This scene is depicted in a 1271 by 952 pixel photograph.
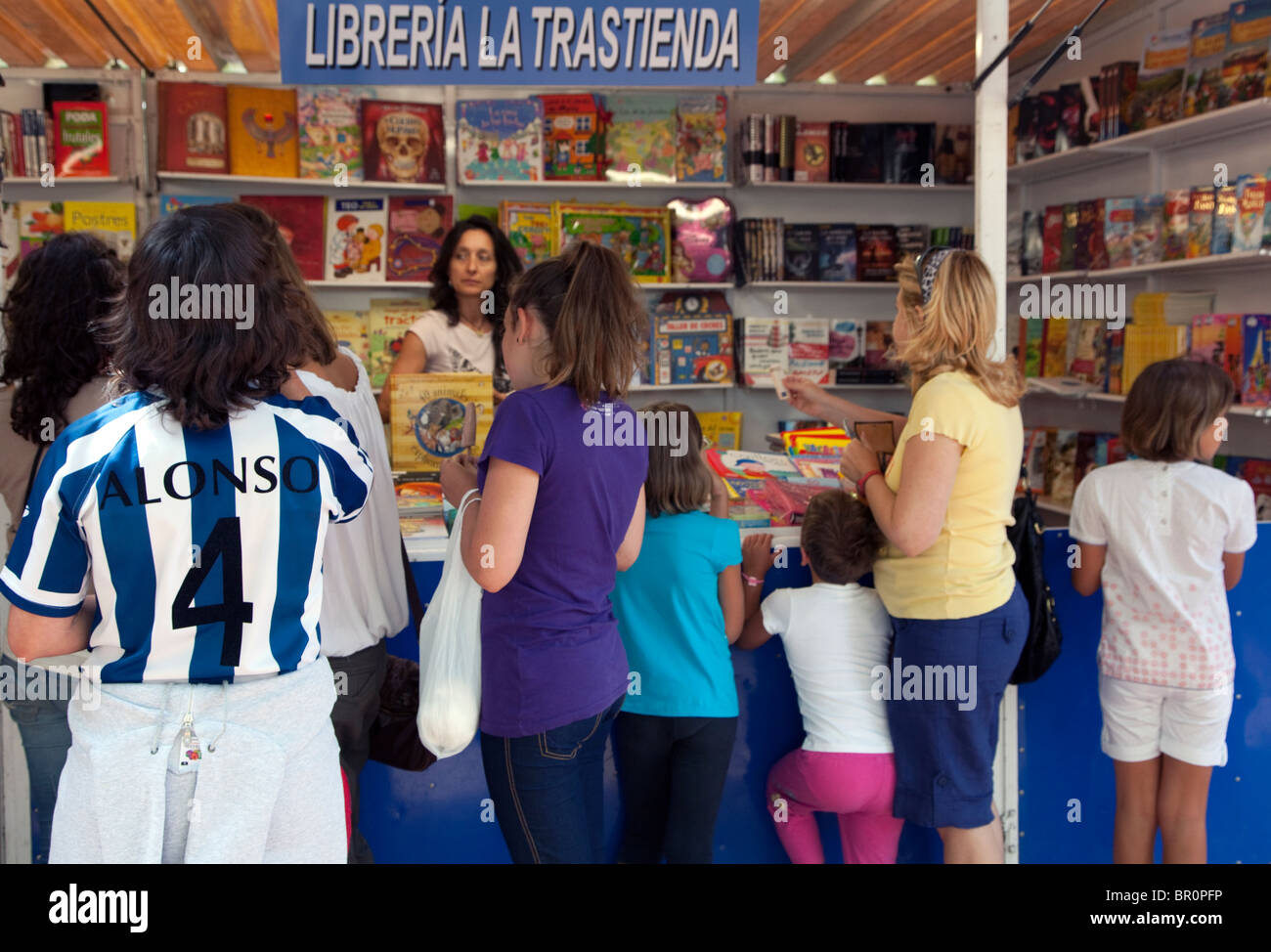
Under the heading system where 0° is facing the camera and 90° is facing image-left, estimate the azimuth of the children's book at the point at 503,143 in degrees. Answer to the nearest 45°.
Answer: approximately 0°

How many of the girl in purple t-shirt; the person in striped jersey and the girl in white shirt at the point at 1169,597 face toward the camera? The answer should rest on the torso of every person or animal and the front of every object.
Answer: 0

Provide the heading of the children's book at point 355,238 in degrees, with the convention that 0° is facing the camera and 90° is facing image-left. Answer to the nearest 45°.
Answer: approximately 0°

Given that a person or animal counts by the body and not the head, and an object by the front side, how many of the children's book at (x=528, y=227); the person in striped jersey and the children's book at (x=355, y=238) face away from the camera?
1

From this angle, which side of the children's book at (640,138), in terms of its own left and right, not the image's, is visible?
front

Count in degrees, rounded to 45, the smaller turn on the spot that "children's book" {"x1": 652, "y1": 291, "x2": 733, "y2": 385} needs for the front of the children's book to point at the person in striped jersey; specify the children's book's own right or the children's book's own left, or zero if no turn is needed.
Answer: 0° — it already faces them

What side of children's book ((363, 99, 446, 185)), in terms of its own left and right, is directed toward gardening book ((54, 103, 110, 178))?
right

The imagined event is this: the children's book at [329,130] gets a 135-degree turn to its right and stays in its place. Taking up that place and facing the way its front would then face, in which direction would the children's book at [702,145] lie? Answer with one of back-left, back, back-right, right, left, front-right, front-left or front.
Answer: back-right

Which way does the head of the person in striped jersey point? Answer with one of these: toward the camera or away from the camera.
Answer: away from the camera

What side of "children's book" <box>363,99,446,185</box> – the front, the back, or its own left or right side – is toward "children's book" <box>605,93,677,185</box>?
left

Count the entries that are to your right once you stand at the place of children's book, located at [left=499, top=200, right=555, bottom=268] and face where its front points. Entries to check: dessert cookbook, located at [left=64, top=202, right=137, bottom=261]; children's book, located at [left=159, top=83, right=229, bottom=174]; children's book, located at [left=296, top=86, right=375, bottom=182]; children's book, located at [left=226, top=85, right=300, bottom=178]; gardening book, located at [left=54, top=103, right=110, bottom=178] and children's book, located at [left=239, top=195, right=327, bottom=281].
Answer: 6

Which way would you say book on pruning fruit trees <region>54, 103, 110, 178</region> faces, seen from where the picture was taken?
facing the viewer

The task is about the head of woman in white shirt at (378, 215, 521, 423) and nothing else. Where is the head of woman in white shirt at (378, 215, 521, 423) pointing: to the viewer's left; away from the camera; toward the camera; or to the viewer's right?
toward the camera

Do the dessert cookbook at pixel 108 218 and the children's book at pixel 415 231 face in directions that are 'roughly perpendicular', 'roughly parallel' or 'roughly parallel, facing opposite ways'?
roughly parallel

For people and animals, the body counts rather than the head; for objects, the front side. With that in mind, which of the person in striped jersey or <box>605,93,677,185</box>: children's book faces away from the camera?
the person in striped jersey

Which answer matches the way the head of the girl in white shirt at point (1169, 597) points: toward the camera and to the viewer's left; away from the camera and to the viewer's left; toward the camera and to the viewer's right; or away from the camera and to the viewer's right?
away from the camera and to the viewer's right

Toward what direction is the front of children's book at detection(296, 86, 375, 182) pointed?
toward the camera
